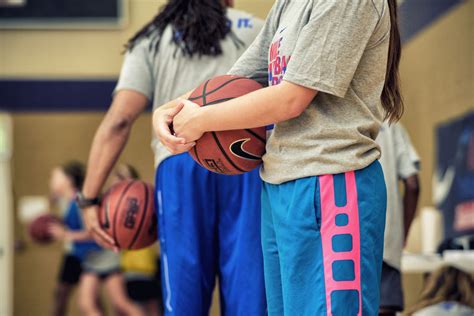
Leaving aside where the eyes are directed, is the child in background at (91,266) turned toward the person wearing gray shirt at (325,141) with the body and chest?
no

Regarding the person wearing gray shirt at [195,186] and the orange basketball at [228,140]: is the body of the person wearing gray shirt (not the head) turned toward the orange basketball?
no

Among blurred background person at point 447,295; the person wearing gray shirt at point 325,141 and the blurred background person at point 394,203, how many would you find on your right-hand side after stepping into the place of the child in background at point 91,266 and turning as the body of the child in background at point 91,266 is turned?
0

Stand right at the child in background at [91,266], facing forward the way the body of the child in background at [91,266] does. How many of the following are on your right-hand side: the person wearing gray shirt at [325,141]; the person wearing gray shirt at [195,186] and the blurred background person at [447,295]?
0

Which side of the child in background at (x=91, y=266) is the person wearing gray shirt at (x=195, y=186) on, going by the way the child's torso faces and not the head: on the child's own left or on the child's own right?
on the child's own left

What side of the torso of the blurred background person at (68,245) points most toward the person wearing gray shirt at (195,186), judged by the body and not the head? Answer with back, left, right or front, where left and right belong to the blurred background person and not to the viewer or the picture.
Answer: left

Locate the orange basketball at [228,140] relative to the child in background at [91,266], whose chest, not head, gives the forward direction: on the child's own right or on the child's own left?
on the child's own left

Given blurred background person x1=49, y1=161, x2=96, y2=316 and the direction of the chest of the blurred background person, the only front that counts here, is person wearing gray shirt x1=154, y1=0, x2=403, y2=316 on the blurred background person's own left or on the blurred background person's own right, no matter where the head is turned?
on the blurred background person's own left

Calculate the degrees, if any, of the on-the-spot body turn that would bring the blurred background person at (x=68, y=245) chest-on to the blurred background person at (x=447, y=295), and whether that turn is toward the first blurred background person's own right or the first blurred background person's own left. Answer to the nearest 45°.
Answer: approximately 135° to the first blurred background person's own left

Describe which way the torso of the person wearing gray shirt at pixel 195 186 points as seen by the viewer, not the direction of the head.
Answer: away from the camera

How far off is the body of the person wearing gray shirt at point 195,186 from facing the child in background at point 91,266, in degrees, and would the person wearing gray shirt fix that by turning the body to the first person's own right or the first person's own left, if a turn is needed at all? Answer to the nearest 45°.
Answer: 0° — they already face them
